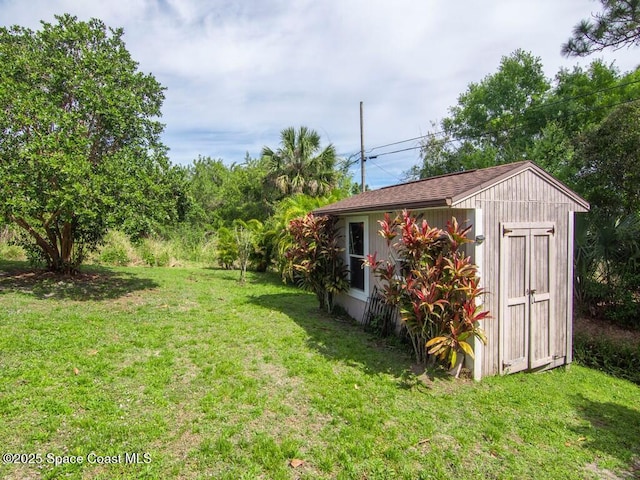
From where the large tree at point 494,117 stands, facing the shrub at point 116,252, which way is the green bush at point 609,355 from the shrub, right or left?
left

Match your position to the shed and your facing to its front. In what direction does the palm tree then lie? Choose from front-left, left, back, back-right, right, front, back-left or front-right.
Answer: back

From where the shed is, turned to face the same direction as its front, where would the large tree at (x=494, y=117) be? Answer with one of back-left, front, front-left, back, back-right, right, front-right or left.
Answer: back-left

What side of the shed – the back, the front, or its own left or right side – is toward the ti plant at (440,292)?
right

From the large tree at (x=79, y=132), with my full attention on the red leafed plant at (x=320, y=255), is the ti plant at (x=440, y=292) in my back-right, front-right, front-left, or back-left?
front-right

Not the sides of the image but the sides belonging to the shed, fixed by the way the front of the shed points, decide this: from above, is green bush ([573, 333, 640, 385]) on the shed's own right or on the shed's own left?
on the shed's own left

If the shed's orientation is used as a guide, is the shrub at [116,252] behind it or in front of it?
behind

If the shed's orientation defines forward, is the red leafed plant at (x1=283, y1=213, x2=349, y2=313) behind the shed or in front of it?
behind

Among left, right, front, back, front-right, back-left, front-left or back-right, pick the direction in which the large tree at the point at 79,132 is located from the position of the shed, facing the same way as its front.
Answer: back-right
